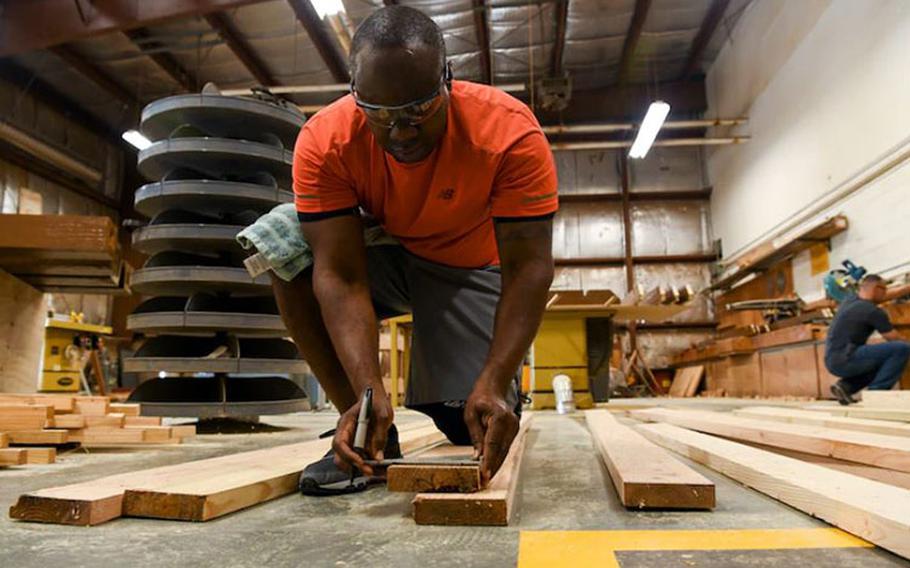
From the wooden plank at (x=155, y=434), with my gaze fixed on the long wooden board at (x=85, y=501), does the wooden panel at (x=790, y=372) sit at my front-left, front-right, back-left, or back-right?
back-left

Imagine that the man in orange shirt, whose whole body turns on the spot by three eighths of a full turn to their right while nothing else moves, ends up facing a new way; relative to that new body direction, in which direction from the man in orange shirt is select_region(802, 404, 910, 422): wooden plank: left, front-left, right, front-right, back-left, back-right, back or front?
right

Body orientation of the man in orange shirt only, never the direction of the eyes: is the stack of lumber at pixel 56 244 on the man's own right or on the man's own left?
on the man's own right

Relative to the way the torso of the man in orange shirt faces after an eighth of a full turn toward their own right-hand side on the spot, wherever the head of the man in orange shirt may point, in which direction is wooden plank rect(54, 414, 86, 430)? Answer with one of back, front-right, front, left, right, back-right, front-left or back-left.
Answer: right

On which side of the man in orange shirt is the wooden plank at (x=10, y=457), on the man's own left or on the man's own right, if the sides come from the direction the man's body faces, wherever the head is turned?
on the man's own right

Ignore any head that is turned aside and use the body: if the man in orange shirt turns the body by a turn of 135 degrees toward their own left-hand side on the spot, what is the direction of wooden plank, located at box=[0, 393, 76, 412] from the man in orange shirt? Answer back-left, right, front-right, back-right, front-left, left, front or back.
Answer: left

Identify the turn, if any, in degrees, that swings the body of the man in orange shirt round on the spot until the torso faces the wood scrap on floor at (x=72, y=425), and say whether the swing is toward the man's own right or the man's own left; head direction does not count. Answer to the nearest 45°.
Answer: approximately 135° to the man's own right

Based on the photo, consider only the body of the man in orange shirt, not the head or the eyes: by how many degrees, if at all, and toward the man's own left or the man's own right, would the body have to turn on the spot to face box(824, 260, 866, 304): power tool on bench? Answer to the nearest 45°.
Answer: approximately 135° to the man's own left

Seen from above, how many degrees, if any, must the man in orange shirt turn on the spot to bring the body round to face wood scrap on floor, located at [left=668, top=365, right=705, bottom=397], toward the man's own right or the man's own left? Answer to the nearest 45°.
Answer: approximately 135° to the man's own left

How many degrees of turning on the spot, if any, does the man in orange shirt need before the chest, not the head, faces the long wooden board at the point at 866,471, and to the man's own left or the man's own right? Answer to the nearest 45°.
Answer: approximately 90° to the man's own left

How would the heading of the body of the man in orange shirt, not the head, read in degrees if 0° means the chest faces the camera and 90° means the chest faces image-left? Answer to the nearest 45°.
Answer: approximately 0°

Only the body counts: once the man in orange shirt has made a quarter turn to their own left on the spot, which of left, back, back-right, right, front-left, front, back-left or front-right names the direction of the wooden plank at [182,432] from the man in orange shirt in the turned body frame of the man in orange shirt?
back-left

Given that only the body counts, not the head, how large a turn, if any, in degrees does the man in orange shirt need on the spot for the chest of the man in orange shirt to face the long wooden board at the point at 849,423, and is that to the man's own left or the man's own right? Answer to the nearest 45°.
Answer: approximately 135° to the man's own left
